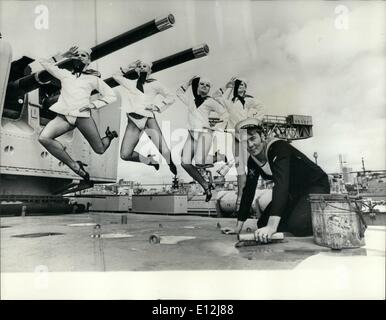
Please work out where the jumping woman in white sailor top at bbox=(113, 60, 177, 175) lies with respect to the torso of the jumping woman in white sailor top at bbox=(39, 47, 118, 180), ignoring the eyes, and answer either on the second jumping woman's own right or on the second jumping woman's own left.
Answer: on the second jumping woman's own left

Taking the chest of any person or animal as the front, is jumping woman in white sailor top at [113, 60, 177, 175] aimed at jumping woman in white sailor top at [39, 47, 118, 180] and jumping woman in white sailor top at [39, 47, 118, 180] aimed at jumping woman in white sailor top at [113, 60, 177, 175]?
no

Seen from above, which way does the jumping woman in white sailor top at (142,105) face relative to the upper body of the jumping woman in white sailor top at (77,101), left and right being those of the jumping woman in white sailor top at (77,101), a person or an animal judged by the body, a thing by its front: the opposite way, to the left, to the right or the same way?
the same way

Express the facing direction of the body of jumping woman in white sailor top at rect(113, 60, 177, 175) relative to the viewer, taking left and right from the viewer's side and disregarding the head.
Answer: facing the viewer

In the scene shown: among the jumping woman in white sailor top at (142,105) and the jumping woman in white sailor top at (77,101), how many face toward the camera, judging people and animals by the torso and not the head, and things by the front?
2

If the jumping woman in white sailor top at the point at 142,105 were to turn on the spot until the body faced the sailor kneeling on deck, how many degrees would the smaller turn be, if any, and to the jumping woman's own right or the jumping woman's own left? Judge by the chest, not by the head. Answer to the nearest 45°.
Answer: approximately 45° to the jumping woman's own left

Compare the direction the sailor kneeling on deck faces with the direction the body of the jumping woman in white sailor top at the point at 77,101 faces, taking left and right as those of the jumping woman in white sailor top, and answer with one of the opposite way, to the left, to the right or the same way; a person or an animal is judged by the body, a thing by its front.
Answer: to the right

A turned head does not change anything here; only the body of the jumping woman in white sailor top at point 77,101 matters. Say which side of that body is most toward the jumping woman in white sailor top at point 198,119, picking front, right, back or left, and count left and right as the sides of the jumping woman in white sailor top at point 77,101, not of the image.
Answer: left

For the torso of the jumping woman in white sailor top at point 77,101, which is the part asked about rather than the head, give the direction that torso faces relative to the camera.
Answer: toward the camera

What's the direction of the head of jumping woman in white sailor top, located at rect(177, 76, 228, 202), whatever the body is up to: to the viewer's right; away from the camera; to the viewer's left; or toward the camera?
toward the camera
